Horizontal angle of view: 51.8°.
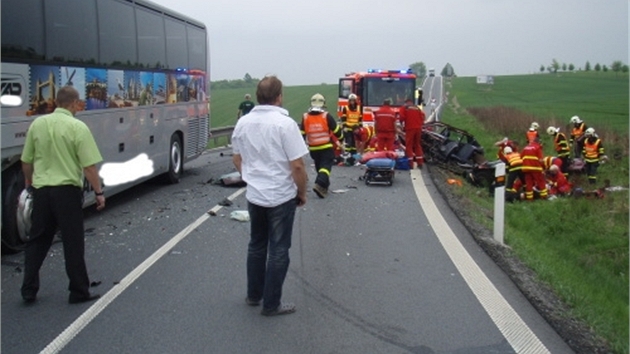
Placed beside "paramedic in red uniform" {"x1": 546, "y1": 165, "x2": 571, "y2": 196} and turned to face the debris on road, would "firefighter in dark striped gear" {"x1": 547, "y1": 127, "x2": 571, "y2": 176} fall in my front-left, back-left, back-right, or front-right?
back-right

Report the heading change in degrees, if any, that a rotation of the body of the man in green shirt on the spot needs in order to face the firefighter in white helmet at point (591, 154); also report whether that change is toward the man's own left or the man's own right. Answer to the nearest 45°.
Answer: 0° — they already face them

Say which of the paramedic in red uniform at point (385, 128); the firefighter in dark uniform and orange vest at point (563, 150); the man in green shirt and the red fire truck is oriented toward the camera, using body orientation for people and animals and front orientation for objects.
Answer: the red fire truck

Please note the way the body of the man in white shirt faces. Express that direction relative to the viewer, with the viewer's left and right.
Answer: facing away from the viewer and to the right of the viewer

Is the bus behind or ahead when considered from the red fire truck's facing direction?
ahead

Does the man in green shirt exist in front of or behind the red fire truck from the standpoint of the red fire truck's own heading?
in front

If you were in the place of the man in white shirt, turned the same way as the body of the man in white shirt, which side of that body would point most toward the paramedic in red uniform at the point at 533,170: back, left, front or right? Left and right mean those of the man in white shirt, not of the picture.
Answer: front

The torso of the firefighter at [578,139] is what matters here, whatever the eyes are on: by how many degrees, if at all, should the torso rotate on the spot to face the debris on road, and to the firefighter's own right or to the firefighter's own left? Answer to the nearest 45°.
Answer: approximately 45° to the firefighter's own left

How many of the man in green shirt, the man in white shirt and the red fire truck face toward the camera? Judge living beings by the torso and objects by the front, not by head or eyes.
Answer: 1

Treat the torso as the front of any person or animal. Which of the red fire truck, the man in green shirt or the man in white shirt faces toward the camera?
the red fire truck

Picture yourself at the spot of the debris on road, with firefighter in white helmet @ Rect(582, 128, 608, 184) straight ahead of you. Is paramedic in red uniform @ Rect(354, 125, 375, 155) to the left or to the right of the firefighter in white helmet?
left

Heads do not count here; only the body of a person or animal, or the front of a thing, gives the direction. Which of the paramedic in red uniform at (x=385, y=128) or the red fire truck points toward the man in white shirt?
the red fire truck

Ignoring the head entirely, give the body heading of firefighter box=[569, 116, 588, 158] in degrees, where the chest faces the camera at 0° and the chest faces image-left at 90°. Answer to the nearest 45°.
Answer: approximately 45°

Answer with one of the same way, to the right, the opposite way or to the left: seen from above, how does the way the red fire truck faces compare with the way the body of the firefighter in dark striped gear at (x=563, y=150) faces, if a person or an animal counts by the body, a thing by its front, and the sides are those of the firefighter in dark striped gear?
to the left
